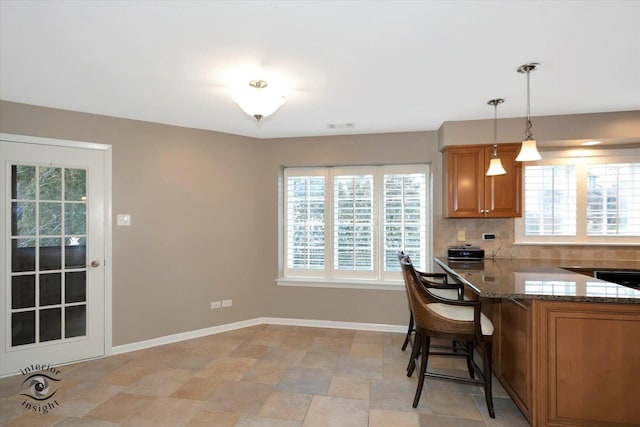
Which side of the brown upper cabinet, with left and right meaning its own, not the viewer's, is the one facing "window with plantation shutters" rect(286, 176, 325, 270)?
right

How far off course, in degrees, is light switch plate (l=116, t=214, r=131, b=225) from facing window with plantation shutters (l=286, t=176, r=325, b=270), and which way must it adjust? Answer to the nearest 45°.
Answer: approximately 90° to its left

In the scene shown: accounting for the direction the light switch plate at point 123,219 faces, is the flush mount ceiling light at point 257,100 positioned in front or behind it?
in front

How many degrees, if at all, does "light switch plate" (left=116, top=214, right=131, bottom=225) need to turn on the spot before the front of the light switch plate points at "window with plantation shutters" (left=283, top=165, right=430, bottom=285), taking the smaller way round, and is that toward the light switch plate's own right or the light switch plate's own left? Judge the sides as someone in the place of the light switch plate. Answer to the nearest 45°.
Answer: approximately 90° to the light switch plate's own left

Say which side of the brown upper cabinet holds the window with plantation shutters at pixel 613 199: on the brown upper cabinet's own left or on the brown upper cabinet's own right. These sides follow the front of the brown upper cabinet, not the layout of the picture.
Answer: on the brown upper cabinet's own left

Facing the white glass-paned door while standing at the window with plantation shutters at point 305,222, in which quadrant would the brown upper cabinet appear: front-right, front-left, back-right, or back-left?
back-left

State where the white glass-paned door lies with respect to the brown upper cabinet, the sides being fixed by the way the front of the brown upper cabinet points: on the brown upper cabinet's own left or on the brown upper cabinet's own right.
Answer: on the brown upper cabinet's own right

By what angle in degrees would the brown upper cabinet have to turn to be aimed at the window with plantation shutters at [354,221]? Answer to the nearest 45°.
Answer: approximately 90° to its right
